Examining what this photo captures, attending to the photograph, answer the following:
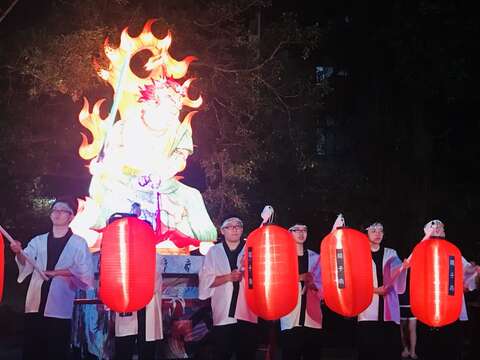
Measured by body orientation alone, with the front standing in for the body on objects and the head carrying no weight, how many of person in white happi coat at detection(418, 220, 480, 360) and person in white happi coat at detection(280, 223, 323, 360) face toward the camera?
2

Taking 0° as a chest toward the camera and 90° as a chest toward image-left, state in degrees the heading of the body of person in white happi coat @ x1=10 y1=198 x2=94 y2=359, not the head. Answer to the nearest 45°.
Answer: approximately 45°

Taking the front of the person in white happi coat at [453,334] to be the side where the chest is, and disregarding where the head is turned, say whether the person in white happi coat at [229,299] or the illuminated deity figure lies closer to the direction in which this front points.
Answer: the person in white happi coat

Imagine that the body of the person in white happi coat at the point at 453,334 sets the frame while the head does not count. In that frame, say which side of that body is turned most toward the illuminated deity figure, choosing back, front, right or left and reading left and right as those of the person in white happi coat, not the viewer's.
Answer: right

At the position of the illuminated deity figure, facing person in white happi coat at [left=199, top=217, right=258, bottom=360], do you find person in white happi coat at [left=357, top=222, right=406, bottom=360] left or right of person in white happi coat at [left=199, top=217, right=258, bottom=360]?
left

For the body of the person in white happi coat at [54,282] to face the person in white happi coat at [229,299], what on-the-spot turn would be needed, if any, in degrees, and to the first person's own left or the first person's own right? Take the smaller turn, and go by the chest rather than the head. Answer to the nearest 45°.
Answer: approximately 135° to the first person's own left

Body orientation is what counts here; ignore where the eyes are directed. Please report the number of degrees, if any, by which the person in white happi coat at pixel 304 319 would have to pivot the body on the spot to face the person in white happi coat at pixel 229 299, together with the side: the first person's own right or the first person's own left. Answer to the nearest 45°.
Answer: approximately 45° to the first person's own right

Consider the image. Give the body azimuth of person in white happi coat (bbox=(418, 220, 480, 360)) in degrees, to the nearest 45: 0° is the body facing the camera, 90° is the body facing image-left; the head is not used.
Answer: approximately 0°

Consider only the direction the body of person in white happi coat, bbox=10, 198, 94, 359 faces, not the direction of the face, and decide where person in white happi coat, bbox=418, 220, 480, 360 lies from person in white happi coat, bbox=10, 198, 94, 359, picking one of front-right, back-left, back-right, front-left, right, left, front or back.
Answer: back-left

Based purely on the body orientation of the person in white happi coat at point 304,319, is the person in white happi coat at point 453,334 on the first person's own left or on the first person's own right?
on the first person's own left

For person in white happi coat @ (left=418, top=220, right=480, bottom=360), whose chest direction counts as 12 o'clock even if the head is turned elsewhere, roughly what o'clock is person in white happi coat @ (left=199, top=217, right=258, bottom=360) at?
person in white happi coat @ (left=199, top=217, right=258, bottom=360) is roughly at 2 o'clock from person in white happi coat @ (left=418, top=220, right=480, bottom=360).

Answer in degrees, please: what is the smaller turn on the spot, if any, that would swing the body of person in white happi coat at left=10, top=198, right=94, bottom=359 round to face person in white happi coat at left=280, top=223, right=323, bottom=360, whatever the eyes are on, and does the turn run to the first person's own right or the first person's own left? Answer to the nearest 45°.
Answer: approximately 135° to the first person's own left
